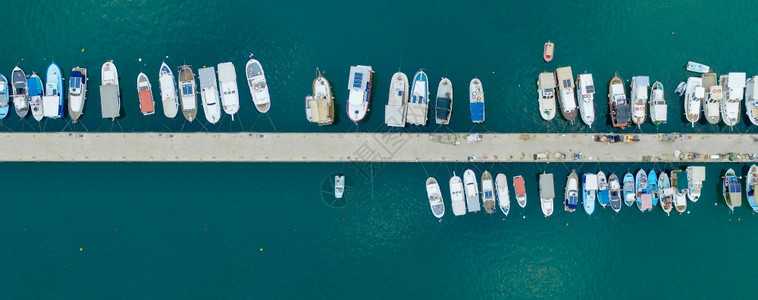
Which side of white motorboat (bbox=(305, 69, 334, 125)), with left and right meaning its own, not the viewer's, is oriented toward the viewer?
back

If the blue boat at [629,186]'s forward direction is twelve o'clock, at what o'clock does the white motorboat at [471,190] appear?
The white motorboat is roughly at 9 o'clock from the blue boat.

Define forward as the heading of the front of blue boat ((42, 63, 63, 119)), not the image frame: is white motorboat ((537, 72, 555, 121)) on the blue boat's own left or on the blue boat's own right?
on the blue boat's own right

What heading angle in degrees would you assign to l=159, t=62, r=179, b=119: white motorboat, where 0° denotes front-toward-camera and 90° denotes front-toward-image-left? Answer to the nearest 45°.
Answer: approximately 180°

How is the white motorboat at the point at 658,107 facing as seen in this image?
away from the camera

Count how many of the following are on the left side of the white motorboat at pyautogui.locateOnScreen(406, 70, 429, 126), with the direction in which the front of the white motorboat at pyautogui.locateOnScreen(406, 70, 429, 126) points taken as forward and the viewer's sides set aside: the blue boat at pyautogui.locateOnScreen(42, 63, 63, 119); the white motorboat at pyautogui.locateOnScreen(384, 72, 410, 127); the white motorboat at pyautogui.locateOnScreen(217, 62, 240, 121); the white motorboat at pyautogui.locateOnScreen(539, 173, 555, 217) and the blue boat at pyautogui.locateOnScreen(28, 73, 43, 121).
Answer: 4

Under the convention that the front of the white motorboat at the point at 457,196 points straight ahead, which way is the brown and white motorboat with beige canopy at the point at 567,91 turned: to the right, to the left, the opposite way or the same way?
the opposite way

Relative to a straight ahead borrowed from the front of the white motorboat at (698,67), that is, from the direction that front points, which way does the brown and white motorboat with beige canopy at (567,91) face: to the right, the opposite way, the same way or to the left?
to the right
